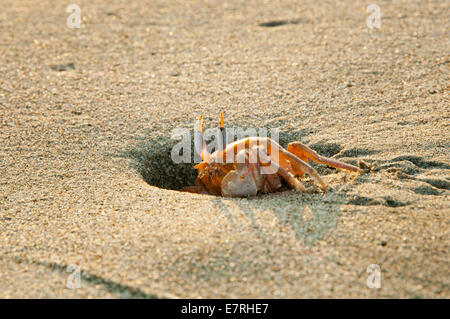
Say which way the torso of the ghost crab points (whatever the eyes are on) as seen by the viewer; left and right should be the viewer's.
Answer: facing the viewer and to the left of the viewer
